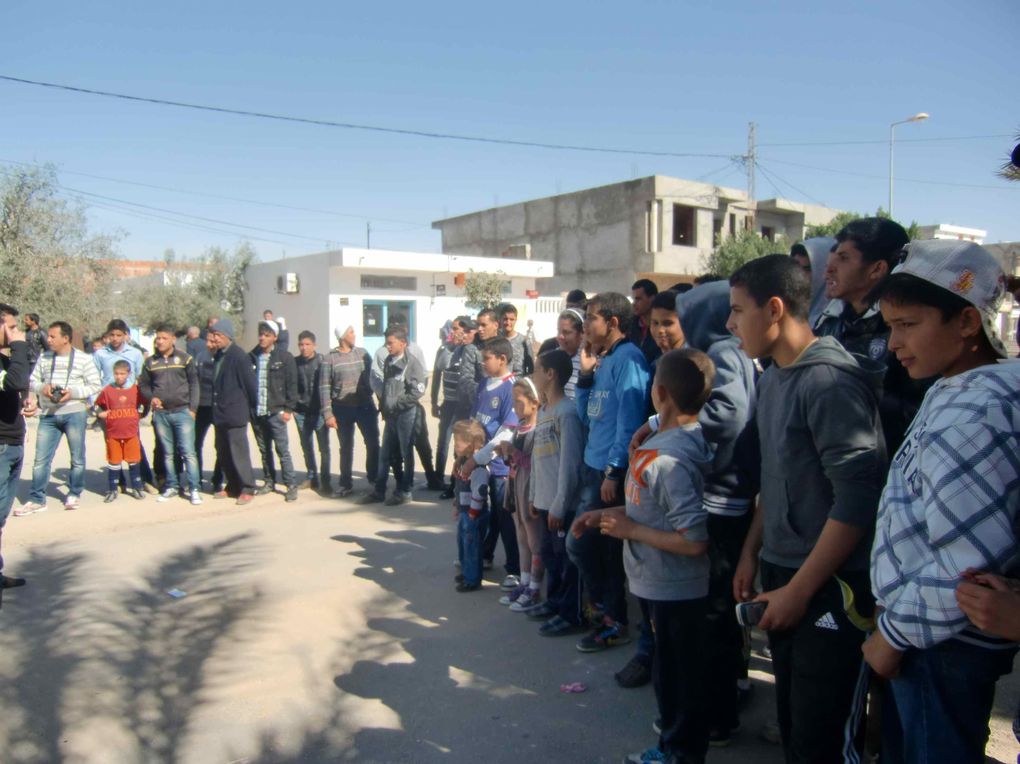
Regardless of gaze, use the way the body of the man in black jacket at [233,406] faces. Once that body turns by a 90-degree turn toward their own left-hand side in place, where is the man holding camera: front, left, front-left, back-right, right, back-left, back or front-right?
back-right

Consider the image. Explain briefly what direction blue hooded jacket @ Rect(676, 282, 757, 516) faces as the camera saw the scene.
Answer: facing to the left of the viewer

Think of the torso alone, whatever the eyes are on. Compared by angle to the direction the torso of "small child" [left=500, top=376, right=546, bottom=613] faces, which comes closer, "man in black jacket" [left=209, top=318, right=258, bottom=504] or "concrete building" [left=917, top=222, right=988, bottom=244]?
the man in black jacket

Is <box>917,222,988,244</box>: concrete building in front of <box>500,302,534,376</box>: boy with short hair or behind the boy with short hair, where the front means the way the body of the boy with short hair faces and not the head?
behind

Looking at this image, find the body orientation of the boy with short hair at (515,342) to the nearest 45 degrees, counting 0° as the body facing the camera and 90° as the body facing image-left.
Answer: approximately 45°

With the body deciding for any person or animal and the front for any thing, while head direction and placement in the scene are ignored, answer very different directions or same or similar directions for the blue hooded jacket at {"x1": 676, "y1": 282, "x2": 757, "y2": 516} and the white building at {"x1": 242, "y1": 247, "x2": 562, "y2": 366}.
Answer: very different directions

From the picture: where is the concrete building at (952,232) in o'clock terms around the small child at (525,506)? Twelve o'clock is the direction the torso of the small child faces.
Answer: The concrete building is roughly at 4 o'clock from the small child.

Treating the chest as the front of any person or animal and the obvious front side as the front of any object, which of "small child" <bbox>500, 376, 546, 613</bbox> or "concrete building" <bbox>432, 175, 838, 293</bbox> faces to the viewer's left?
the small child

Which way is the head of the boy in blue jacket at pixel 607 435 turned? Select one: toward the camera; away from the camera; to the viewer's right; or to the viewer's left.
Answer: to the viewer's left

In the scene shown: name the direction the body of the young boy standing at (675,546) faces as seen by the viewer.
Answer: to the viewer's left

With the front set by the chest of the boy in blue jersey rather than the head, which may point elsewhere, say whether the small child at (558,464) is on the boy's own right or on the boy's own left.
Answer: on the boy's own left

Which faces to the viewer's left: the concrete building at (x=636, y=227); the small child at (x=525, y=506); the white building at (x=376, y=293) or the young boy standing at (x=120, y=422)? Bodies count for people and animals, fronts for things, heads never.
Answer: the small child
